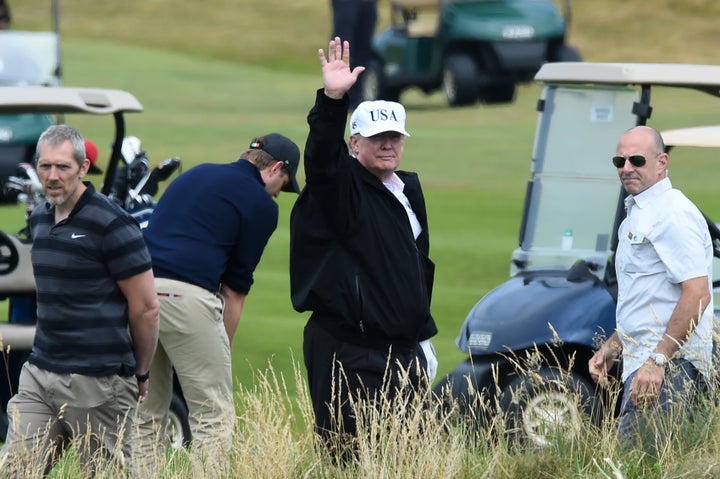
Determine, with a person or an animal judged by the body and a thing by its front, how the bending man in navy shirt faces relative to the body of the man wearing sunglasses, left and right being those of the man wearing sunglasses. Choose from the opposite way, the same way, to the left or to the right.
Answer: the opposite way

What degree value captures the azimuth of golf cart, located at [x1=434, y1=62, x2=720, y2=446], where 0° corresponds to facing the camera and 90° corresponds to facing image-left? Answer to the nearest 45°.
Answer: approximately 45°

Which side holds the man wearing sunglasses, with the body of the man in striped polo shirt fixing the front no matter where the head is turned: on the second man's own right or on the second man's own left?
on the second man's own left

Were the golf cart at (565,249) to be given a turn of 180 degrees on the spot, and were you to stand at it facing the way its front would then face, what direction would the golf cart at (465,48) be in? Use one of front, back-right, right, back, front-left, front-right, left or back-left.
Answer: front-left

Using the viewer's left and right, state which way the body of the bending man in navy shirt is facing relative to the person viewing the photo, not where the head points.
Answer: facing away from the viewer and to the right of the viewer

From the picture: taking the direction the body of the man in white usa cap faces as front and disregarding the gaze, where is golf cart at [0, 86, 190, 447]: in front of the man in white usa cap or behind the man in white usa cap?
behind

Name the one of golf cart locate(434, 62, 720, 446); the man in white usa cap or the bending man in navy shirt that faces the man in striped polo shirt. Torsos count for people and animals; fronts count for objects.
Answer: the golf cart

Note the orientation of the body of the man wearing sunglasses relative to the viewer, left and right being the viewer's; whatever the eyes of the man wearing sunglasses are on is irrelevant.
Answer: facing the viewer and to the left of the viewer

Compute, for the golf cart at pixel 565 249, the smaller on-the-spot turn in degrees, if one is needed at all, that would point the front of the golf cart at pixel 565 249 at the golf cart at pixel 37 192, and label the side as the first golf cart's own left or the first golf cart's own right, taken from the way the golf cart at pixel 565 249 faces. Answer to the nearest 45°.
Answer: approximately 45° to the first golf cart's own right

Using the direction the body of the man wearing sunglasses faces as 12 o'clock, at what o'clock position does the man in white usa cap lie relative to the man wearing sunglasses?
The man in white usa cap is roughly at 1 o'clock from the man wearing sunglasses.

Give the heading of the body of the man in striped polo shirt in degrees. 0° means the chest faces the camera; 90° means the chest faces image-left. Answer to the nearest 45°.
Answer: approximately 45°

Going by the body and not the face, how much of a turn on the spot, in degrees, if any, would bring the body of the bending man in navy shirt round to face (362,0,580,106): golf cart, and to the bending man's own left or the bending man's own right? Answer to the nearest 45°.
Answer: approximately 45° to the bending man's own left

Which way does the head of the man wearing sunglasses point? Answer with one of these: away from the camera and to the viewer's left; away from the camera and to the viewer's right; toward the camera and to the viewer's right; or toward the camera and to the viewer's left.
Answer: toward the camera and to the viewer's left

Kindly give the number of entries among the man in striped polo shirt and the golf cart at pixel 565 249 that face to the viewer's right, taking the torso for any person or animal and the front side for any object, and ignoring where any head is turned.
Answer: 0
